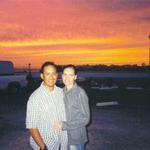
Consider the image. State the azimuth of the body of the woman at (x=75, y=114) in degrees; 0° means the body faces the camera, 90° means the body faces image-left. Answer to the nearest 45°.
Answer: approximately 45°
